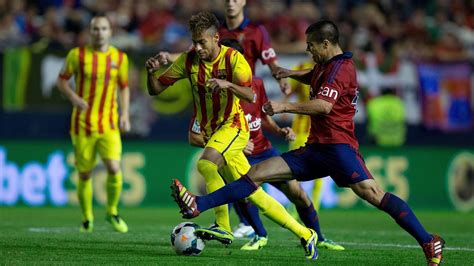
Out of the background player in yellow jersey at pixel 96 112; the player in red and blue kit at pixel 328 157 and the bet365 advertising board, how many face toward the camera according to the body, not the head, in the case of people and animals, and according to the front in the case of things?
2

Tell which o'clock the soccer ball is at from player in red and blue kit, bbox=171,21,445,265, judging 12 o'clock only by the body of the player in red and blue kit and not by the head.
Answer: The soccer ball is roughly at 12 o'clock from the player in red and blue kit.

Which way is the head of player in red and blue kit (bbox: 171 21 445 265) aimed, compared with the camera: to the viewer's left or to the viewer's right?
to the viewer's left

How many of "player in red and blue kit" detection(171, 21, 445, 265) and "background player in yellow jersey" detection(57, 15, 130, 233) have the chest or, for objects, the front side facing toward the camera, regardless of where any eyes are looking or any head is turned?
1

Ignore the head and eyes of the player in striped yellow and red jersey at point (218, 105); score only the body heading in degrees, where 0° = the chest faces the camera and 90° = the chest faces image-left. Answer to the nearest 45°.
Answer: approximately 45°

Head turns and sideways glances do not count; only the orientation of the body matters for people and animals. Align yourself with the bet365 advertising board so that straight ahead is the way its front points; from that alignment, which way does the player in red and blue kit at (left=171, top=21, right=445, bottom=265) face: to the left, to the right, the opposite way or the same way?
to the right

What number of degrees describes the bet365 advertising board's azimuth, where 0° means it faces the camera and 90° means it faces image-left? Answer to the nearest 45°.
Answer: approximately 0°

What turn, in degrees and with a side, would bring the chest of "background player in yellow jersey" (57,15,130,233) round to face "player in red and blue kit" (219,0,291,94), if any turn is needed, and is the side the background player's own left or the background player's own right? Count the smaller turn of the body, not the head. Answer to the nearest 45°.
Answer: approximately 45° to the background player's own left

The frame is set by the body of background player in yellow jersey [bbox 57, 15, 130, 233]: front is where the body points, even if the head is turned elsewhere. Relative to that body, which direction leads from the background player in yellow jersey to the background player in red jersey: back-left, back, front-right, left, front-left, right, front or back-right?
front-left

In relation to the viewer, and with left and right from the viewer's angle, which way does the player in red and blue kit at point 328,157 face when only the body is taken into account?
facing to the left of the viewer

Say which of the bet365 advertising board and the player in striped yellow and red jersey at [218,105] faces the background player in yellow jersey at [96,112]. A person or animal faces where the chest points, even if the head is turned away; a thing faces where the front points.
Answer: the bet365 advertising board
